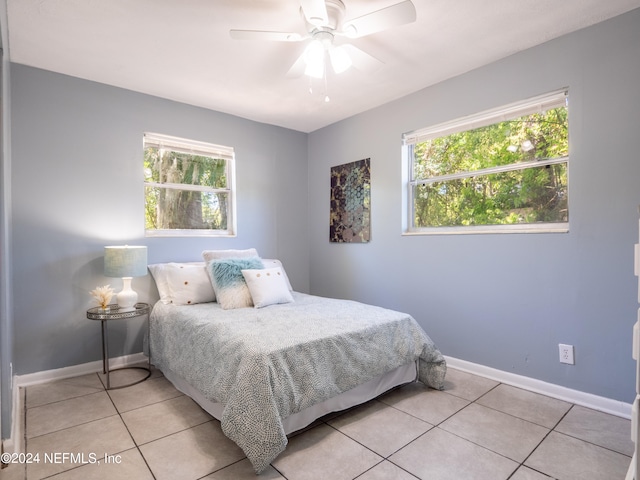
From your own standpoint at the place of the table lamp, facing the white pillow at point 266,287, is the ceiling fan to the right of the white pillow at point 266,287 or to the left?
right

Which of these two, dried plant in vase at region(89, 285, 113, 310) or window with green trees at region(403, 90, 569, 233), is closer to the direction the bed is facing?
the window with green trees

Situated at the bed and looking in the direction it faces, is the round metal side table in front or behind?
behind

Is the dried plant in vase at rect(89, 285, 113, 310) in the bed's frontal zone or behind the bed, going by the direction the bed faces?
behind

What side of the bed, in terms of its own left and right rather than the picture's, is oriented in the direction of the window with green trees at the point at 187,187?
back

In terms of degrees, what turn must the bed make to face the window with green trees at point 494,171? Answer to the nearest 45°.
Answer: approximately 45° to its left
